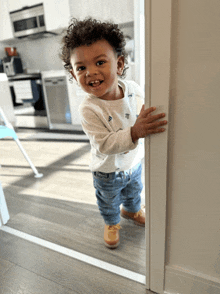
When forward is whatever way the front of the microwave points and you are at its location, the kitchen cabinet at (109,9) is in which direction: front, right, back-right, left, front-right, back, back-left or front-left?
front-left

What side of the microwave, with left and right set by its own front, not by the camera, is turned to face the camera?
front

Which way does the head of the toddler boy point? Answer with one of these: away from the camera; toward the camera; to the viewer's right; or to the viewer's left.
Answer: toward the camera

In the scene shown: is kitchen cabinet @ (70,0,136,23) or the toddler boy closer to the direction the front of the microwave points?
the toddler boy

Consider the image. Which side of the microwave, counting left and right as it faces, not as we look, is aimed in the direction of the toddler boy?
front
